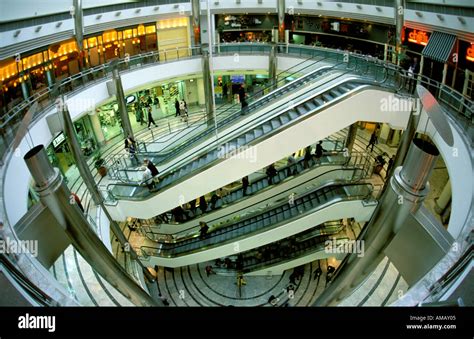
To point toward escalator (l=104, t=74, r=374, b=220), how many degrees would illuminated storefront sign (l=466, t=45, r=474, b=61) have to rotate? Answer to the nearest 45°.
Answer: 0° — it already faces it

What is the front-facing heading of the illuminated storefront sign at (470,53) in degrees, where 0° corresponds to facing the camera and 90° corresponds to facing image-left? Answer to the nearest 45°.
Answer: approximately 45°
